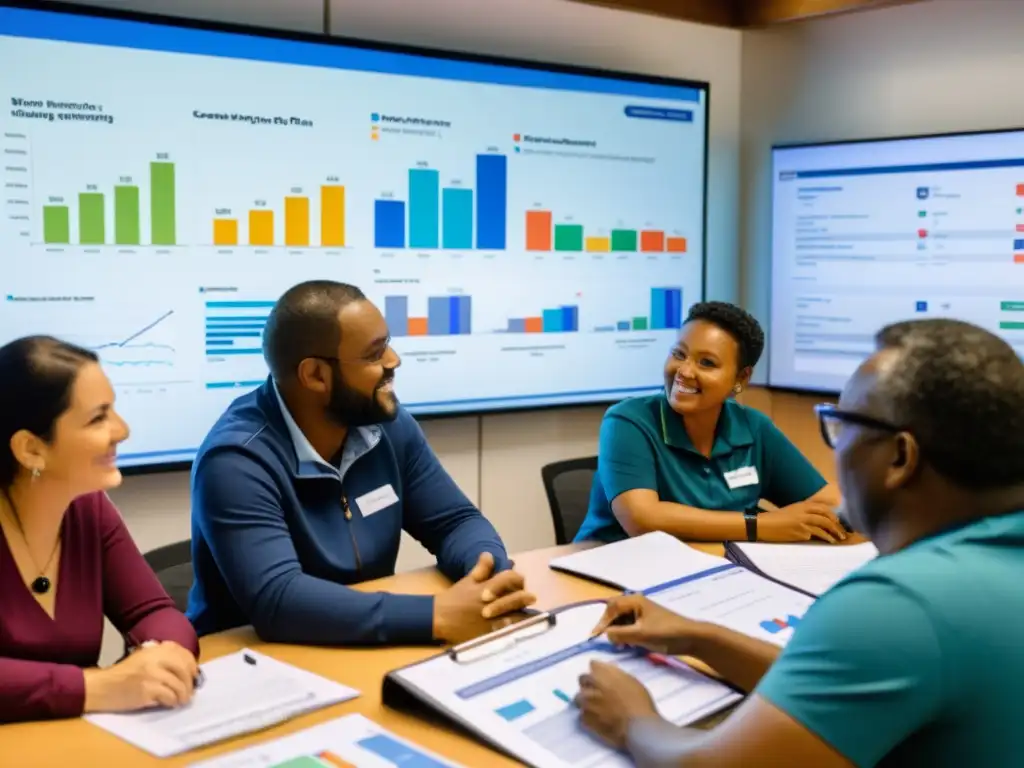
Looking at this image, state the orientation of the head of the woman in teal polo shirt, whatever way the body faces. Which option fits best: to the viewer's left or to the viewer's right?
to the viewer's left

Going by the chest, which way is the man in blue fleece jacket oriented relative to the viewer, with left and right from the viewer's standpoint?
facing the viewer and to the right of the viewer

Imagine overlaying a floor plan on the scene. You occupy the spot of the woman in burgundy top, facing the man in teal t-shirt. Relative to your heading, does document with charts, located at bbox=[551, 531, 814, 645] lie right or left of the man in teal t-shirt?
left

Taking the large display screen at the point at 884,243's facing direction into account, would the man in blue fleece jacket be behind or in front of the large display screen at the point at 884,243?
in front

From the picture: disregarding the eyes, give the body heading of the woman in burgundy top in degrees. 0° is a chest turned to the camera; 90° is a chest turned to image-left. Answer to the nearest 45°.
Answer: approximately 315°

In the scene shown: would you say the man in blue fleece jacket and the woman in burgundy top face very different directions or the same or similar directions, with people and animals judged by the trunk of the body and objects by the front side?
same or similar directions

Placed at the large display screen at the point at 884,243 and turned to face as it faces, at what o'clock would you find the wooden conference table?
The wooden conference table is roughly at 11 o'clock from the large display screen.

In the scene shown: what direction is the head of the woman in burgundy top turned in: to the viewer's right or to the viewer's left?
to the viewer's right

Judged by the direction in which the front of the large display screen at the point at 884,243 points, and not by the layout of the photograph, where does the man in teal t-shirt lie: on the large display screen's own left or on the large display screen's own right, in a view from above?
on the large display screen's own left

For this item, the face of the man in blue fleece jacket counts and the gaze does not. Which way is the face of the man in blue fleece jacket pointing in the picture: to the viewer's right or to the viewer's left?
to the viewer's right

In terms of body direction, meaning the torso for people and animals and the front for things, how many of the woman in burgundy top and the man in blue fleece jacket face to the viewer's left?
0

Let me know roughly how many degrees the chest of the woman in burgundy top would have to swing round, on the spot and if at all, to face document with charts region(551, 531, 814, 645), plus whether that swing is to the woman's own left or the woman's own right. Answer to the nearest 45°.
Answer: approximately 45° to the woman's own left

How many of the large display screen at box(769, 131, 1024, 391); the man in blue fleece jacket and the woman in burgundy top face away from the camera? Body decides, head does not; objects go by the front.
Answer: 0

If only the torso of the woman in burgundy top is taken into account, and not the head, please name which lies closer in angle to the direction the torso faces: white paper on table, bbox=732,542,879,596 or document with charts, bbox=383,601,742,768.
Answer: the document with charts

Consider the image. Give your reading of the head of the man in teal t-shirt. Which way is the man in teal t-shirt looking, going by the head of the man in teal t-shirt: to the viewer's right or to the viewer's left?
to the viewer's left
